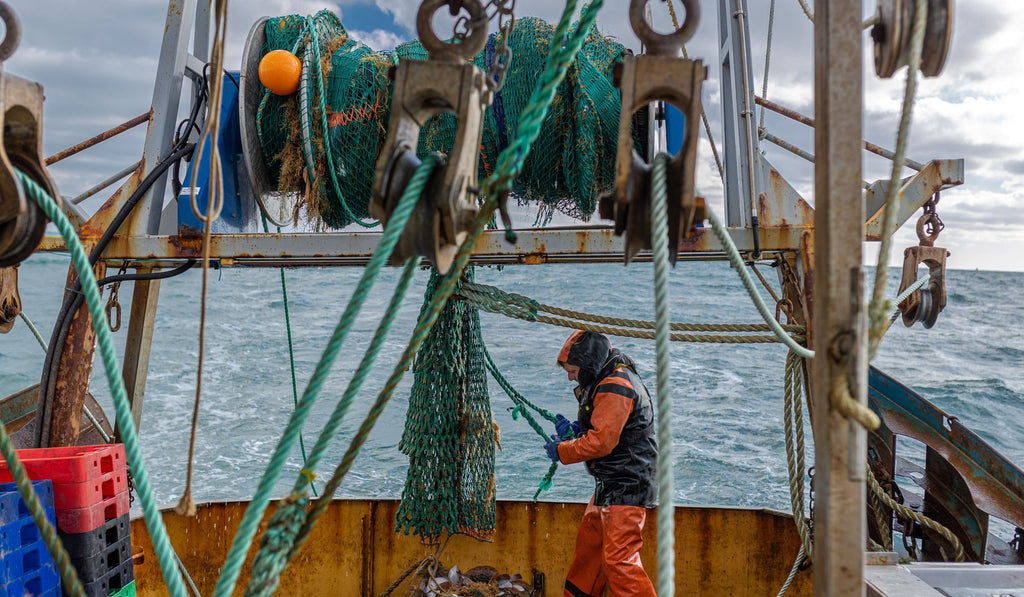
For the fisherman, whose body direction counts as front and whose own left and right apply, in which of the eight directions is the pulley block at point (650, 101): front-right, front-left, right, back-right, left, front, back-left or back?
left

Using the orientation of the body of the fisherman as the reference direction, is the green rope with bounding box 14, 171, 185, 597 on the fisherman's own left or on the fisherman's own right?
on the fisherman's own left

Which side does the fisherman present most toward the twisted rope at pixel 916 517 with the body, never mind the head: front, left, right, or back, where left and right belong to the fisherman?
back

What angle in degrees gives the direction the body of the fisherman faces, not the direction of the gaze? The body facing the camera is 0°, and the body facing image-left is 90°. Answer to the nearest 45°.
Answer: approximately 90°

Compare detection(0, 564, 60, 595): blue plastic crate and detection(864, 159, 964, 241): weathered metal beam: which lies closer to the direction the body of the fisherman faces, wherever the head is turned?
the blue plastic crate

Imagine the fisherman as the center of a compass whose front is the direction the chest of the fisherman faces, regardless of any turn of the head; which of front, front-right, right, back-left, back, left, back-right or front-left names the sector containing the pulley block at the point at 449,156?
left

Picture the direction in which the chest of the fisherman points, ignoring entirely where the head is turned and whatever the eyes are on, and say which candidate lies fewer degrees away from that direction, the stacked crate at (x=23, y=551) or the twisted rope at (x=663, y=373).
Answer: the stacked crate

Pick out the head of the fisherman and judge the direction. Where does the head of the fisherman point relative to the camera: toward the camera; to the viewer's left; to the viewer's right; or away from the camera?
to the viewer's left
